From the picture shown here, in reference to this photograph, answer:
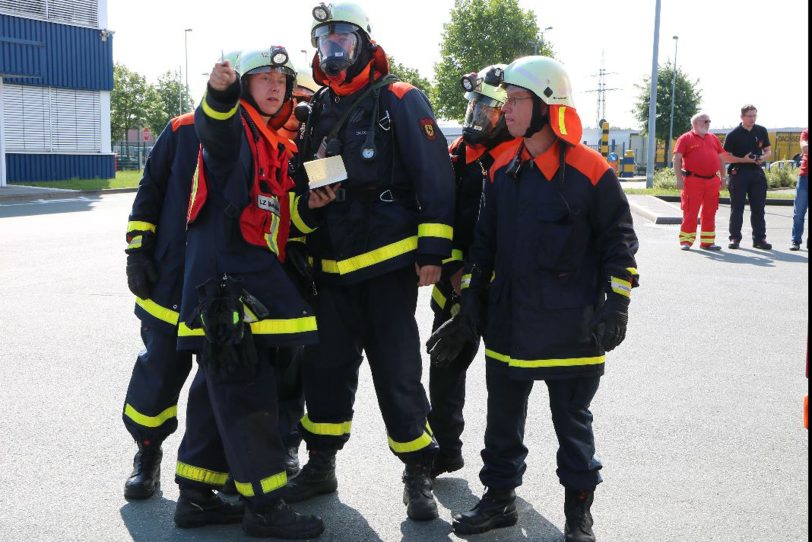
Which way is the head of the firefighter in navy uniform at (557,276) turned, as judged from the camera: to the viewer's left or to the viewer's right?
to the viewer's left

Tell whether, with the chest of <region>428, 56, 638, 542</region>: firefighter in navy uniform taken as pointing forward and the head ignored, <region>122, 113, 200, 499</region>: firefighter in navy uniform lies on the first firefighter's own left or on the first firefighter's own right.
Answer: on the first firefighter's own right

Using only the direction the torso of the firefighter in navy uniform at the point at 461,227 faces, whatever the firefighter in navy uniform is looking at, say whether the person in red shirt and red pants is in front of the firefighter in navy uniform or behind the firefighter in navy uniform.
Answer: behind

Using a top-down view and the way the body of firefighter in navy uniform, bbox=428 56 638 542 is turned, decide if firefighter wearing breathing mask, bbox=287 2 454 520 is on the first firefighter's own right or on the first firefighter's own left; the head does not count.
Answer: on the first firefighter's own right

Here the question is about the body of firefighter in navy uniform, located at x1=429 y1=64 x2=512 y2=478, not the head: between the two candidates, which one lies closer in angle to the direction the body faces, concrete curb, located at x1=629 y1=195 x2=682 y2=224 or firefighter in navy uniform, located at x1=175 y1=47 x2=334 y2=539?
the firefighter in navy uniform

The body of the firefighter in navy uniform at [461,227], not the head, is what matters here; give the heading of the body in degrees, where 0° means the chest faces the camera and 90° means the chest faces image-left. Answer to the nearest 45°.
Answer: approximately 45°

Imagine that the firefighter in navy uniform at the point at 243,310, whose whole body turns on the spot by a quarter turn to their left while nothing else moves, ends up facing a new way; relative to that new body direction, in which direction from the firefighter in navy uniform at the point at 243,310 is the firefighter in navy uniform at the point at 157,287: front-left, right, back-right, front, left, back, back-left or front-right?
left

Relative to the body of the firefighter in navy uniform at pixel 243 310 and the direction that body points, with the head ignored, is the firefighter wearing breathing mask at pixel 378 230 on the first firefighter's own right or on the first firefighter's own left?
on the first firefighter's own left
